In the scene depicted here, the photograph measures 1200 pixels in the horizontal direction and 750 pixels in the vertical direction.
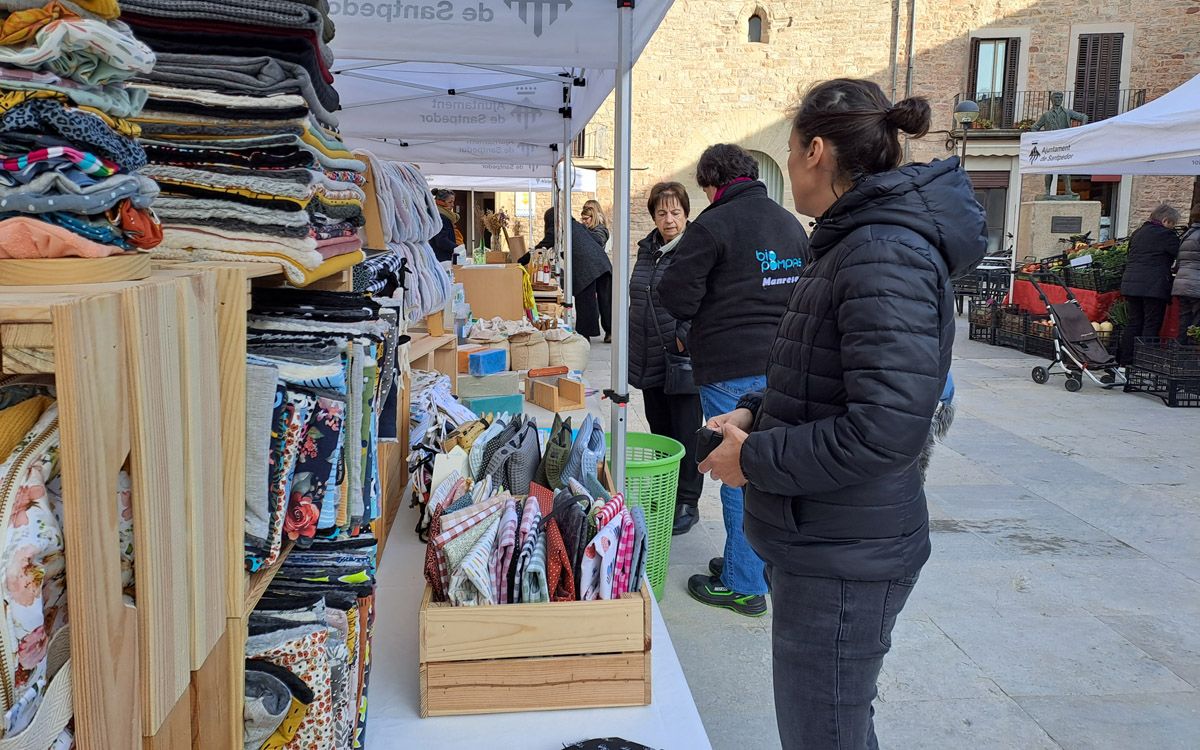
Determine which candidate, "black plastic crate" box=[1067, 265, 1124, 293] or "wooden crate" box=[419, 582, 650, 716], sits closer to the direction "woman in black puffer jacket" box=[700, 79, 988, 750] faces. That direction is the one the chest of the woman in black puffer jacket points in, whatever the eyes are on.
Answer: the wooden crate

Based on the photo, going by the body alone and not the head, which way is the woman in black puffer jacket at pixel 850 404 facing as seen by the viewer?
to the viewer's left

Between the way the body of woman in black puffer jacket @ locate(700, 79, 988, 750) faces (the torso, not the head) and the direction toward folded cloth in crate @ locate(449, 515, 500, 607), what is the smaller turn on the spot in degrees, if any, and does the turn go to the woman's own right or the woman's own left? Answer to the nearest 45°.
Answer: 0° — they already face it

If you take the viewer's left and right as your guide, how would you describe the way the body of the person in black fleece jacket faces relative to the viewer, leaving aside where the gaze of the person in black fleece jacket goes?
facing away from the viewer and to the left of the viewer

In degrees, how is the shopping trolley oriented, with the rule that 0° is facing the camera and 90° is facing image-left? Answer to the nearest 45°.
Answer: approximately 315°

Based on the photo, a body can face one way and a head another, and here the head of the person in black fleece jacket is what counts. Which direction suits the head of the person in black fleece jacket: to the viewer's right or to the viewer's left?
to the viewer's left

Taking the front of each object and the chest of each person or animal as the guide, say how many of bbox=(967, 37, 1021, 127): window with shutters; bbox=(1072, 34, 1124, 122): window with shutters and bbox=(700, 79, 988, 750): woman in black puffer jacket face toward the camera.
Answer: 2

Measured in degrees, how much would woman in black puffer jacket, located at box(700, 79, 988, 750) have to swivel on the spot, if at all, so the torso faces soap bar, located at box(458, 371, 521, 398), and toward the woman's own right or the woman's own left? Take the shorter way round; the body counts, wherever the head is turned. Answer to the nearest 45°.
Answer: approximately 45° to the woman's own right

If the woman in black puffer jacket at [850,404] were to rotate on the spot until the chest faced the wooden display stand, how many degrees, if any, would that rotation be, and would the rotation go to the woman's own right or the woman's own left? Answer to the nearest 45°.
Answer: approximately 45° to the woman's own left

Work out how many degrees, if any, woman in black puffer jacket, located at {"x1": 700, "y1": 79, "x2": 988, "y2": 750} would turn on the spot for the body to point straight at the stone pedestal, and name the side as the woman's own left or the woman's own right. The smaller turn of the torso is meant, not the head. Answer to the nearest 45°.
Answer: approximately 90° to the woman's own right
